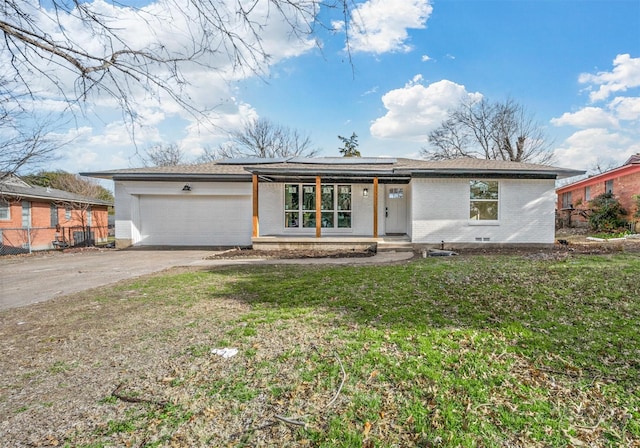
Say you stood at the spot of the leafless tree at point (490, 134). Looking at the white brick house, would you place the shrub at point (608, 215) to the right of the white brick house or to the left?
left

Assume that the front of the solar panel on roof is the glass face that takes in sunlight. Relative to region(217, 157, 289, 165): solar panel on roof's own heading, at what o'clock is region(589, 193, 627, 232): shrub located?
The shrub is roughly at 9 o'clock from the solar panel on roof.

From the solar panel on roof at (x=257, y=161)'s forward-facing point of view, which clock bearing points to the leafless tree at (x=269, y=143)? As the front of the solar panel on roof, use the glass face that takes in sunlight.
The leafless tree is roughly at 6 o'clock from the solar panel on roof.

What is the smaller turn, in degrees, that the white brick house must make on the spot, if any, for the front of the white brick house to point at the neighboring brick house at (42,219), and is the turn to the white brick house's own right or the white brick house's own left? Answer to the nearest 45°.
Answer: approximately 90° to the white brick house's own right

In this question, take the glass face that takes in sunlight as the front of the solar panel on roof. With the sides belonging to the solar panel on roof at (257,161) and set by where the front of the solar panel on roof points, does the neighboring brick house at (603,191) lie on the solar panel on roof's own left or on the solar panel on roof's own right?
on the solar panel on roof's own left

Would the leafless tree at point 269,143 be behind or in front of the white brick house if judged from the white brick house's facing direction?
behind

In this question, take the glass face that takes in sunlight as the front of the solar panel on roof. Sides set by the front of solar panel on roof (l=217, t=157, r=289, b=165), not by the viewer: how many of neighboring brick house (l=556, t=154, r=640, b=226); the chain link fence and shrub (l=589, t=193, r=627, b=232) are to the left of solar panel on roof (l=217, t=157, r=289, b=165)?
2

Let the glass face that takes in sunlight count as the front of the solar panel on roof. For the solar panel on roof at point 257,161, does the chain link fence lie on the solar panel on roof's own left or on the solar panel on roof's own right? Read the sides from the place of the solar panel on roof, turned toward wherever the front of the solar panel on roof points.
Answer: on the solar panel on roof's own right

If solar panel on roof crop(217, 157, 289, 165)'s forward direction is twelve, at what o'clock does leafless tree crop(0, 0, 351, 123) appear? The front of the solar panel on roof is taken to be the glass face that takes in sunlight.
The leafless tree is roughly at 12 o'clock from the solar panel on roof.

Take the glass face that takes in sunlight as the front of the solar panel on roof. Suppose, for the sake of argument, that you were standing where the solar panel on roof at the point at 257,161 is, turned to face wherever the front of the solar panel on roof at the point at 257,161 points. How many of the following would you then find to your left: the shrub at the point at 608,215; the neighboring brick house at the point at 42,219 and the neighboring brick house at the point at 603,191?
2

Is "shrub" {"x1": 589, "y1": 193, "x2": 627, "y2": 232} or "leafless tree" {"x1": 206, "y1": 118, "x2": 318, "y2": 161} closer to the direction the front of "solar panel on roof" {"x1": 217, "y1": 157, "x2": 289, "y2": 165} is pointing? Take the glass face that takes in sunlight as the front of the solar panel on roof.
the shrub

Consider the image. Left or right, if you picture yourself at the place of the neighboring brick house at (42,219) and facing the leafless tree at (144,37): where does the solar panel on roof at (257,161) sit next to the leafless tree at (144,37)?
left

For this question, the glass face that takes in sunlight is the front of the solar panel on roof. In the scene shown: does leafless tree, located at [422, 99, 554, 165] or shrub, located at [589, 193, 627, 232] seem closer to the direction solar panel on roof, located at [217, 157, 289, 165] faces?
the shrub

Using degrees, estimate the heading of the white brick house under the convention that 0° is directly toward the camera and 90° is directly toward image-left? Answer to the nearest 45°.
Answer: approximately 0°
